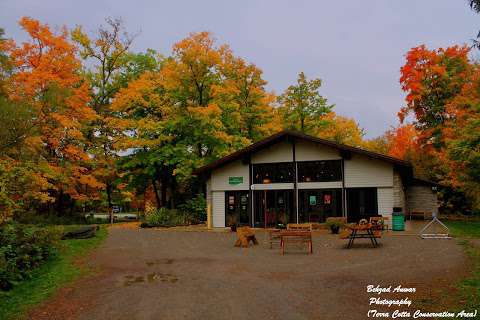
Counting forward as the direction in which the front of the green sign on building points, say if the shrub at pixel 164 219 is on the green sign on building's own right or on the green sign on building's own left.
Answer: on the green sign on building's own right

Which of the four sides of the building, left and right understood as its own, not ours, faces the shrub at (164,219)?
right

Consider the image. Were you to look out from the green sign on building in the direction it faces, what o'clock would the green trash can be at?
The green trash can is roughly at 10 o'clock from the green sign on building.

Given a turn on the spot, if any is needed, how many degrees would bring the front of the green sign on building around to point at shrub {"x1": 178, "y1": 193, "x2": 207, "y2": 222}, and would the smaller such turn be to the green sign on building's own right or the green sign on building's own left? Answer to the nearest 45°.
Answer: approximately 135° to the green sign on building's own right

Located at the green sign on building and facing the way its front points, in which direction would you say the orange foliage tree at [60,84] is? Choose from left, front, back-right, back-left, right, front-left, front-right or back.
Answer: right

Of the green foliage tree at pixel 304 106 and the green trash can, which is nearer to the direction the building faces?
the green trash can

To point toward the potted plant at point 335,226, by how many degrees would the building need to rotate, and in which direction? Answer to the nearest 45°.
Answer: approximately 45° to its left

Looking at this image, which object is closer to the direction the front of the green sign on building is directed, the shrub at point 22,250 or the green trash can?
the shrub

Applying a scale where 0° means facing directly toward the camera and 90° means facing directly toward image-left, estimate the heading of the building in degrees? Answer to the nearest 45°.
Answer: approximately 0°
